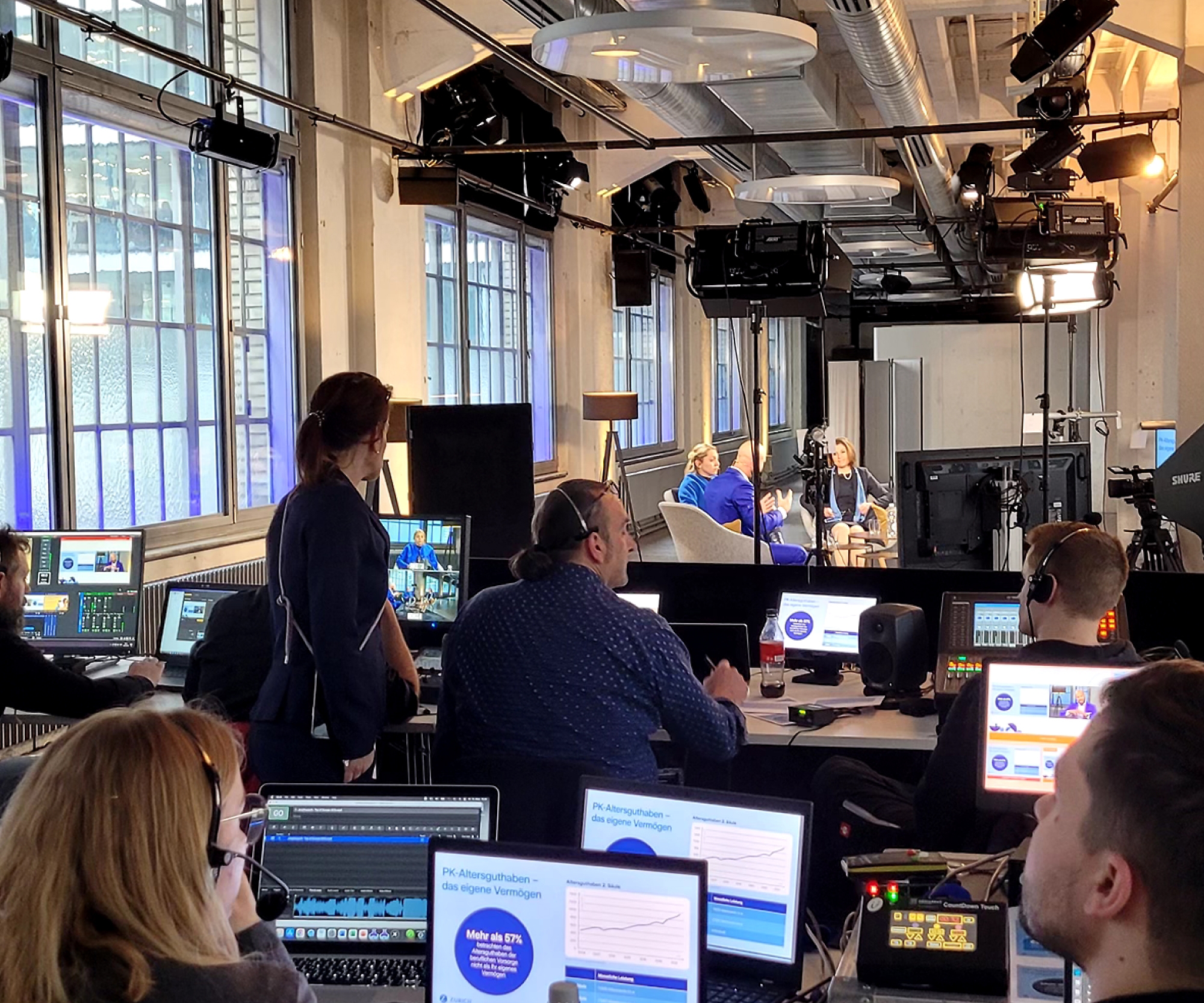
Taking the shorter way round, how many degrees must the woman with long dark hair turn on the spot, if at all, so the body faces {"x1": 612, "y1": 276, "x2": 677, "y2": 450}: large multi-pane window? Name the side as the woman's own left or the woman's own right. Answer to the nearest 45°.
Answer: approximately 45° to the woman's own left

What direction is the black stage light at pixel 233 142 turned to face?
to the viewer's right

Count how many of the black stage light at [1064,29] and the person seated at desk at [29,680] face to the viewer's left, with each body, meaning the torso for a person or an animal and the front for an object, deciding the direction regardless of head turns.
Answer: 1

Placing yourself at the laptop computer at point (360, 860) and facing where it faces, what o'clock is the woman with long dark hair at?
The woman with long dark hair is roughly at 6 o'clock from the laptop computer.

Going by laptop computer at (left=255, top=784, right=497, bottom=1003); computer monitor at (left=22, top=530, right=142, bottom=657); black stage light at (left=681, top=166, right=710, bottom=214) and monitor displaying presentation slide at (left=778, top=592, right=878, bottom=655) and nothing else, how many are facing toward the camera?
3

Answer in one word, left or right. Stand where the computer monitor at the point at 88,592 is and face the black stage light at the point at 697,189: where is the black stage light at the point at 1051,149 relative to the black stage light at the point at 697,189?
right

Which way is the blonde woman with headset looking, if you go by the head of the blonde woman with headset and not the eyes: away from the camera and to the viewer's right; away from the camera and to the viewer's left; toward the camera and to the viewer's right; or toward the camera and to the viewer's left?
away from the camera and to the viewer's right

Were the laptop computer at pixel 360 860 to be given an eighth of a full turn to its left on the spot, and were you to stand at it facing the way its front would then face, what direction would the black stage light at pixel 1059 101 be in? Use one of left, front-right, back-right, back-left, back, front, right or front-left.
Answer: left

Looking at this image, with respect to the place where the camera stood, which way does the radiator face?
facing the viewer and to the right of the viewer

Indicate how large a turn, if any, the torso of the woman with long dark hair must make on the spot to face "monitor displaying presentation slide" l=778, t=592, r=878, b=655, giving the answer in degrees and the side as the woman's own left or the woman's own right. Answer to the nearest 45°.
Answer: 0° — they already face it

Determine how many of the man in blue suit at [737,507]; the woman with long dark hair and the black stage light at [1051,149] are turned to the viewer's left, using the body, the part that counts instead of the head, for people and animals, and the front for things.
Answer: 1
